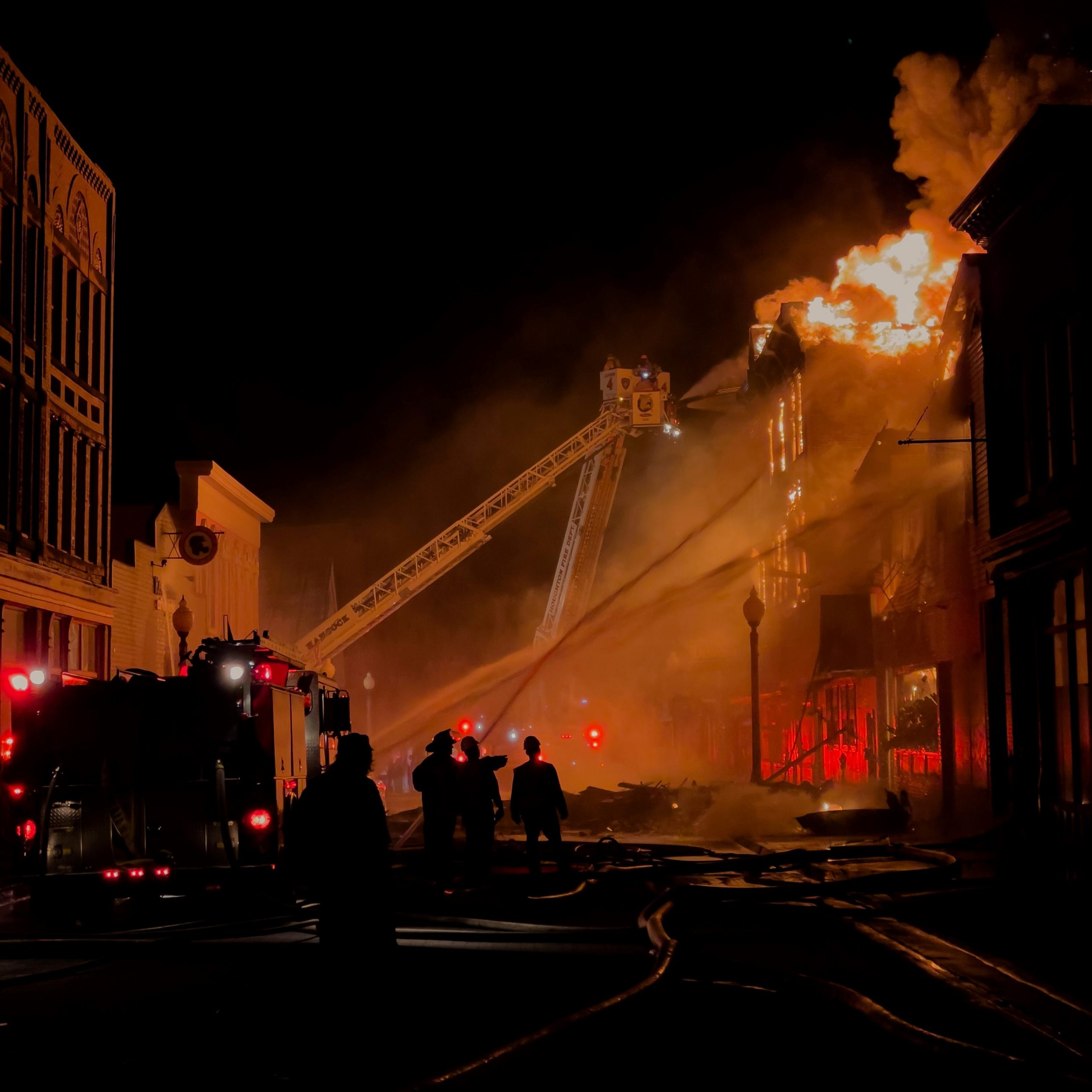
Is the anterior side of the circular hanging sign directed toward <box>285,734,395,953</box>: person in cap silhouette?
yes

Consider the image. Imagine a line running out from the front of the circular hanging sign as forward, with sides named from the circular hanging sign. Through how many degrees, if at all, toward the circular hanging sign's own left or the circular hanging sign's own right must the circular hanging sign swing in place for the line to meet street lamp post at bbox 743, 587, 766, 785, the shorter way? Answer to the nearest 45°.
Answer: approximately 45° to the circular hanging sign's own left

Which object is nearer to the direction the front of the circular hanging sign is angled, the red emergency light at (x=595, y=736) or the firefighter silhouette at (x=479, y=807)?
the firefighter silhouette

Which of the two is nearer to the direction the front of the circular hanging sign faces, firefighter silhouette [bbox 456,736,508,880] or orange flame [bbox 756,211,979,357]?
the firefighter silhouette

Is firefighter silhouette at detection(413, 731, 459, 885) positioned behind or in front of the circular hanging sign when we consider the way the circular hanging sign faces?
in front

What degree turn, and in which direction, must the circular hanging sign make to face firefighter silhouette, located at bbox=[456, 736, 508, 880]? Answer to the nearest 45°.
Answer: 0° — it already faces them

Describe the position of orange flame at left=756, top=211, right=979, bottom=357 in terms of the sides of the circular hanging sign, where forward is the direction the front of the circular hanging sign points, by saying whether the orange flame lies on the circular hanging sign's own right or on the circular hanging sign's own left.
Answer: on the circular hanging sign's own left

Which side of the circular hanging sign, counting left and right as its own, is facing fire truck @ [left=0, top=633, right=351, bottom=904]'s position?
front

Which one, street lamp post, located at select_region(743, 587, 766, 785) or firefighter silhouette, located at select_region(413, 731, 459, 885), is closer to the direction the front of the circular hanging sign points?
the firefighter silhouette

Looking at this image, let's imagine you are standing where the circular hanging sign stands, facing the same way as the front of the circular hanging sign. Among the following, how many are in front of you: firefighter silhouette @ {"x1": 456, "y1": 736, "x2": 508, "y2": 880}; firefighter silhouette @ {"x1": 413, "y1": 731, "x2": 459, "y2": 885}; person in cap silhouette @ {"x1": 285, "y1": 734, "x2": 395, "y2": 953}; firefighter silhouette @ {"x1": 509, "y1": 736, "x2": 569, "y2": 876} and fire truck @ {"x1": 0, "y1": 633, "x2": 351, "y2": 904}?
5

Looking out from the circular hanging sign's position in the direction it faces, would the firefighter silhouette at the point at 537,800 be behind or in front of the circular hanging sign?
in front

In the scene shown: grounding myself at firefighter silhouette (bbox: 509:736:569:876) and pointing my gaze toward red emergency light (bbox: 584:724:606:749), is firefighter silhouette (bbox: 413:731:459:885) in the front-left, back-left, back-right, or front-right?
back-left

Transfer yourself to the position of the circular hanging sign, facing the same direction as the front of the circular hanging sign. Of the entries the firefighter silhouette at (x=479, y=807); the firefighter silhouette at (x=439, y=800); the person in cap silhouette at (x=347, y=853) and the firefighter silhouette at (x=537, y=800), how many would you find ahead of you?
4

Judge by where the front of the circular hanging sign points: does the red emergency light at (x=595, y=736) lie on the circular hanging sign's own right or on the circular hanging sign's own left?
on the circular hanging sign's own left

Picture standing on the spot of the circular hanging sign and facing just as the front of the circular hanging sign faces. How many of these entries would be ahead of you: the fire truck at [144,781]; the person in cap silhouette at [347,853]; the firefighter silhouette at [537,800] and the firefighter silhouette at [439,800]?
4

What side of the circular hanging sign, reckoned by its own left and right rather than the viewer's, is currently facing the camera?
front
